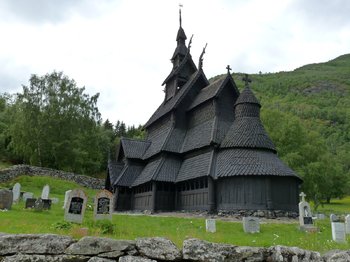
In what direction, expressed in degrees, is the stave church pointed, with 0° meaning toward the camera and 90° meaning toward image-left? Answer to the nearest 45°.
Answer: approximately 135°

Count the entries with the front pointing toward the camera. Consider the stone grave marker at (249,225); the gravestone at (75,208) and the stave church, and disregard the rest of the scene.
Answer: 2

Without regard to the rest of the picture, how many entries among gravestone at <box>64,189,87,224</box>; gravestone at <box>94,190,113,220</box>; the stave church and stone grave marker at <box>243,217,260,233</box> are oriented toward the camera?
3

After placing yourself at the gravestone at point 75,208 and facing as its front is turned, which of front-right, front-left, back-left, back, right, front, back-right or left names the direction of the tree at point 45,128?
back

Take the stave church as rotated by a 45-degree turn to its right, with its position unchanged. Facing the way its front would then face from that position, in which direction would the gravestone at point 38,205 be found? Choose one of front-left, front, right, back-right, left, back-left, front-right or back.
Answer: back-left

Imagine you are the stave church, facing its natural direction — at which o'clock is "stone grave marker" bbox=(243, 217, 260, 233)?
The stone grave marker is roughly at 7 o'clock from the stave church.

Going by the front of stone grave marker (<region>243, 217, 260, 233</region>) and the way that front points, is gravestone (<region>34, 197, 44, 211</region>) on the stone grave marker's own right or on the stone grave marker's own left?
on the stone grave marker's own right

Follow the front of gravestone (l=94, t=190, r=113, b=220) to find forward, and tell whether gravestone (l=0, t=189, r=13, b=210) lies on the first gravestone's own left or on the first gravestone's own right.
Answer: on the first gravestone's own right

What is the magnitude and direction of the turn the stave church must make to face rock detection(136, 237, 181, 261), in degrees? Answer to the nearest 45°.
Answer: approximately 135° to its left

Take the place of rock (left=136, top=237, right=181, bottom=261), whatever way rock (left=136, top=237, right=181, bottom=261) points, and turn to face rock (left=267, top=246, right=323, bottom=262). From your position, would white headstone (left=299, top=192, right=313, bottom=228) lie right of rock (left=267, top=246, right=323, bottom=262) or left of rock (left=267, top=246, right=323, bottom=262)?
left

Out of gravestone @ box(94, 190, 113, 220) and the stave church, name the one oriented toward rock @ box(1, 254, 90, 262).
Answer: the gravestone

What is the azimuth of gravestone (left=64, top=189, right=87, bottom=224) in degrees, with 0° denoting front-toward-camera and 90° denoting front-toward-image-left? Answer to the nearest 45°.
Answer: approximately 0°

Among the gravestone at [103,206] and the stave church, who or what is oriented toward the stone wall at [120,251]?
the gravestone

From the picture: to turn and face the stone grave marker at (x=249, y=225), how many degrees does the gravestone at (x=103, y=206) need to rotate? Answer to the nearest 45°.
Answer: approximately 90° to its left
